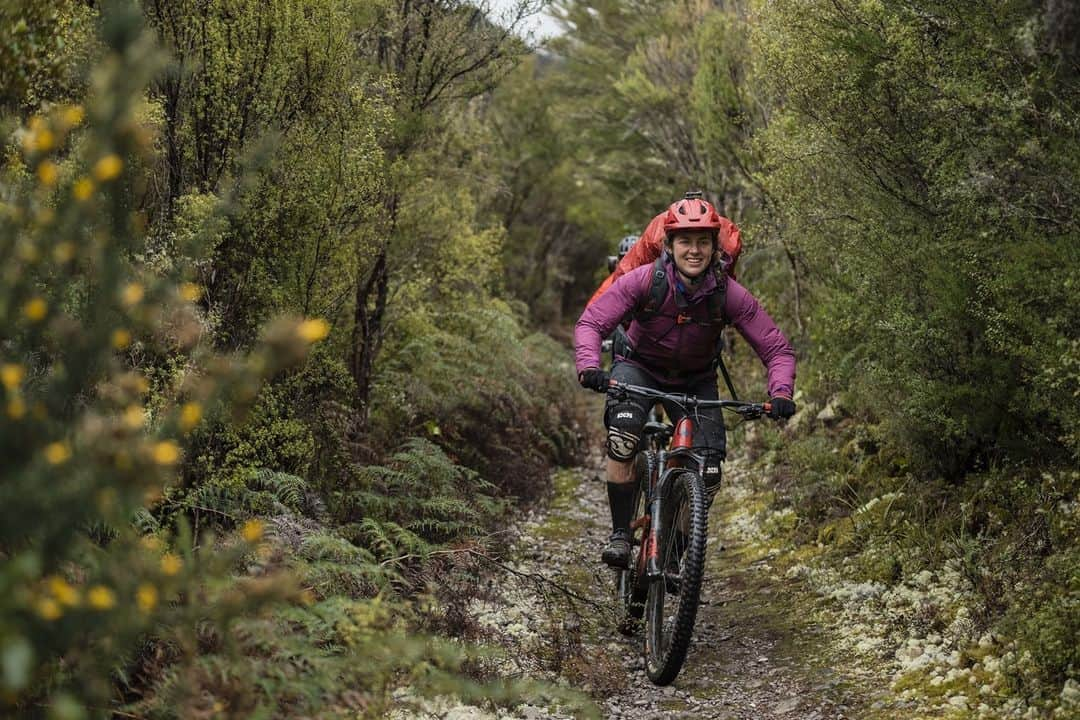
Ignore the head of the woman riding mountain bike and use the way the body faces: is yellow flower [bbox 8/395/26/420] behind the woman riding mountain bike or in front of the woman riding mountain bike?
in front

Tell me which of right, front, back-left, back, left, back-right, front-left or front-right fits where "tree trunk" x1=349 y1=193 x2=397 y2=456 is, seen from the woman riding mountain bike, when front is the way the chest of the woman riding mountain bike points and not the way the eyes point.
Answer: back-right

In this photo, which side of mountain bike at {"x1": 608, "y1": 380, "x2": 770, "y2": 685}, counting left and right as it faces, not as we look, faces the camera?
front

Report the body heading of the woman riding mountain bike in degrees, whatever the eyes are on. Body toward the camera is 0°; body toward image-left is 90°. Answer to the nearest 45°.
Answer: approximately 0°

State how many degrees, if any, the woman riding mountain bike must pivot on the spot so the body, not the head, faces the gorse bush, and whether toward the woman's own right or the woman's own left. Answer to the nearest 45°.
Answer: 0° — they already face it

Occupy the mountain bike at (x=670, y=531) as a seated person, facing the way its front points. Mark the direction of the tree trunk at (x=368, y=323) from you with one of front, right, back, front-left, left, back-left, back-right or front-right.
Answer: back-right

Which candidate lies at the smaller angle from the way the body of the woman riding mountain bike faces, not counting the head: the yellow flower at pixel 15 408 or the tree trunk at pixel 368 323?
the yellow flower
